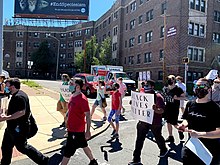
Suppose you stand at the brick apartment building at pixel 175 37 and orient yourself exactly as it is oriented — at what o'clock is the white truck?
The white truck is roughly at 12 o'clock from the brick apartment building.

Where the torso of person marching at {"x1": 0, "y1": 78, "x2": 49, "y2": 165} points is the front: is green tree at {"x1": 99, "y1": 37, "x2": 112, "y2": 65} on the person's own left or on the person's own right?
on the person's own right

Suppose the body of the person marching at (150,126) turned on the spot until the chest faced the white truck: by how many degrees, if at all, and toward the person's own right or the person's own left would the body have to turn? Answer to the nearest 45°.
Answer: approximately 90° to the person's own right

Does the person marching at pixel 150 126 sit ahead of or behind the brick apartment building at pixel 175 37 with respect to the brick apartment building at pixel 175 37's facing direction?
ahead

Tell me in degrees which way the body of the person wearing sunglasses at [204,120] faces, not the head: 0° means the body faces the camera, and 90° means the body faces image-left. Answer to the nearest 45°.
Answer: approximately 45°

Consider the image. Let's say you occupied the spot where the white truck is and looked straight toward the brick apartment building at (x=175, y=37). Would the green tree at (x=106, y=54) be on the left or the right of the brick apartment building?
left
